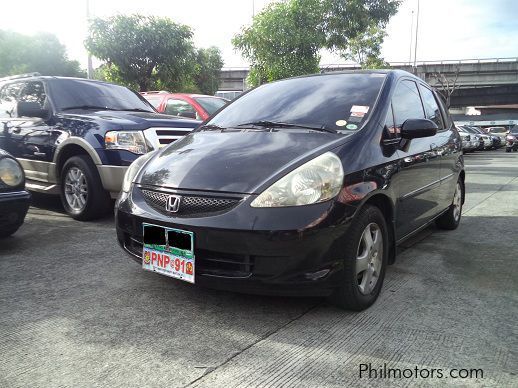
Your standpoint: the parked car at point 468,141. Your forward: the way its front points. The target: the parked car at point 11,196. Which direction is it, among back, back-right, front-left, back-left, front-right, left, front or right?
front-right

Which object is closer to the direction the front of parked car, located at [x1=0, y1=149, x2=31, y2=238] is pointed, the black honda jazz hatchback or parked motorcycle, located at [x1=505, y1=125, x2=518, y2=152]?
the black honda jazz hatchback

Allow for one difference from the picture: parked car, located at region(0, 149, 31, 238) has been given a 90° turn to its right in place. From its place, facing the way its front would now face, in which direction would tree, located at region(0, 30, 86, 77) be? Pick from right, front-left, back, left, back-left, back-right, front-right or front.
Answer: back-right

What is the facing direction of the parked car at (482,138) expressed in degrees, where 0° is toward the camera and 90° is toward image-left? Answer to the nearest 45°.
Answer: approximately 315°

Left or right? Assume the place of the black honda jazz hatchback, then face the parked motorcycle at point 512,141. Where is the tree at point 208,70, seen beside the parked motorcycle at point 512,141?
left

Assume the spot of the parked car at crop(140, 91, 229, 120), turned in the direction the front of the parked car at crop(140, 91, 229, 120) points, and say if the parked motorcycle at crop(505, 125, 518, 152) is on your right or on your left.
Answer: on your left

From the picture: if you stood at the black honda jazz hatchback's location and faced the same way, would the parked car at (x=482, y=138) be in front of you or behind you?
behind

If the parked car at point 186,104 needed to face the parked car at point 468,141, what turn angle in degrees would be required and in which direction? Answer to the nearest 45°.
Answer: approximately 90° to its left

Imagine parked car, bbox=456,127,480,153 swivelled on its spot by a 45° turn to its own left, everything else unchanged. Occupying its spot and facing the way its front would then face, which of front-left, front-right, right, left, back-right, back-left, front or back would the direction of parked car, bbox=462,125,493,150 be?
left

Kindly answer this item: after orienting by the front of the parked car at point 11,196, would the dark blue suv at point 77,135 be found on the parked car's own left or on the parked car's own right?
on the parked car's own left

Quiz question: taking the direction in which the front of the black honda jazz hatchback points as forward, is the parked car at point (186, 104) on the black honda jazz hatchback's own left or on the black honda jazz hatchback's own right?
on the black honda jazz hatchback's own right

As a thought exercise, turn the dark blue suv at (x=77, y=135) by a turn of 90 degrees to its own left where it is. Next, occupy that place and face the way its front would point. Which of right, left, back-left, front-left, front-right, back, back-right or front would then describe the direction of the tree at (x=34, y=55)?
front-left
